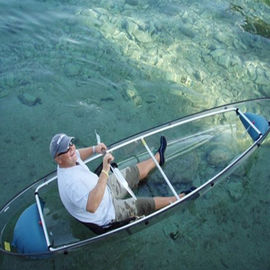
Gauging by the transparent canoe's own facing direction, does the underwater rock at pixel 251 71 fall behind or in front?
in front

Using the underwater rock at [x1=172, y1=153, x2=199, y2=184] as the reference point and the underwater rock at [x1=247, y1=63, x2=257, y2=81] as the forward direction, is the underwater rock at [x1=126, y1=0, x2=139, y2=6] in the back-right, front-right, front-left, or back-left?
front-left

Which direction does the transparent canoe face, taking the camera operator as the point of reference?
facing away from the viewer and to the right of the viewer

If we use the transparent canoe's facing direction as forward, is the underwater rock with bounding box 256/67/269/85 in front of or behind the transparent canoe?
in front
